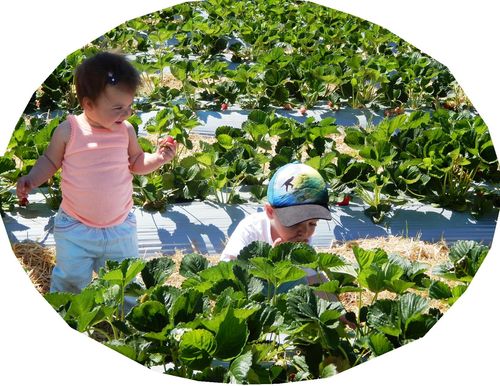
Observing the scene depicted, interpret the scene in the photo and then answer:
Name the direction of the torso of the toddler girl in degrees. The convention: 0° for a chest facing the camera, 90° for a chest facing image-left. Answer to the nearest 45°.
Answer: approximately 315°

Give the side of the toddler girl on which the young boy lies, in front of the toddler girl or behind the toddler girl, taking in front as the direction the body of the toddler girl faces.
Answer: in front

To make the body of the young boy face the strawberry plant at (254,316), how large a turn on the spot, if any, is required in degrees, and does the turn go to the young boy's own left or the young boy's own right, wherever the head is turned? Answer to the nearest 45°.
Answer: approximately 45° to the young boy's own right

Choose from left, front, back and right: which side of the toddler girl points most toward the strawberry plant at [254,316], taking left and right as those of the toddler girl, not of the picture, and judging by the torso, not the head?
front

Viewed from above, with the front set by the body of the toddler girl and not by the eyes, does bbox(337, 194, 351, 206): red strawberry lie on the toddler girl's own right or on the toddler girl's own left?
on the toddler girl's own left

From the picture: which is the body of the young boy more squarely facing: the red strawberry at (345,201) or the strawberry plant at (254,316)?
the strawberry plant

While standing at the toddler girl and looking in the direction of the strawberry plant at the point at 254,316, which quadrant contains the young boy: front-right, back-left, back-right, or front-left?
front-left

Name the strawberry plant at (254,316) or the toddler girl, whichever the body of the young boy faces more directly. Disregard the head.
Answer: the strawberry plant

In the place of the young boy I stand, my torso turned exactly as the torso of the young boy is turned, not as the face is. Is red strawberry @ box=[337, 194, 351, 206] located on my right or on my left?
on my left
